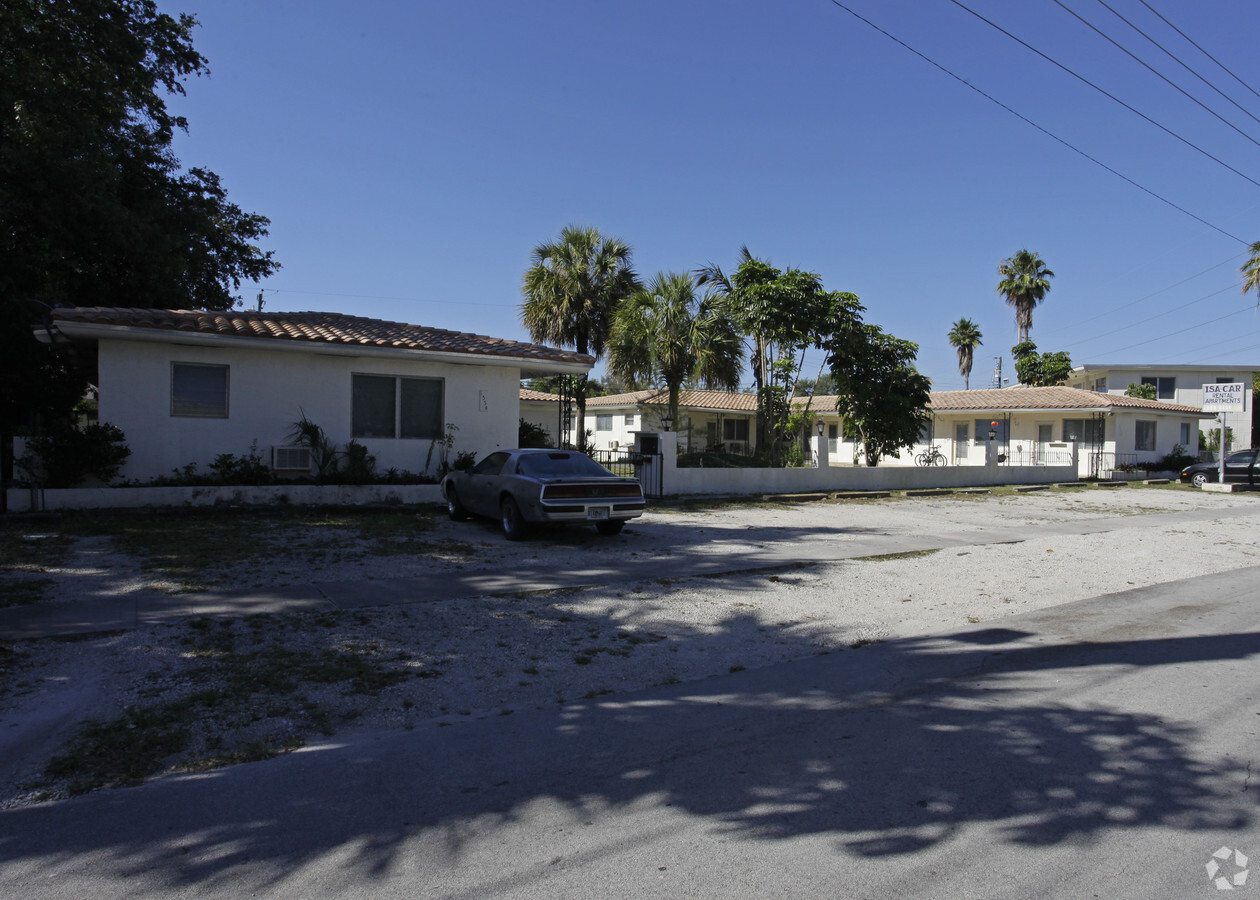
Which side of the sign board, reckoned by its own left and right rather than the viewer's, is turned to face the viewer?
front

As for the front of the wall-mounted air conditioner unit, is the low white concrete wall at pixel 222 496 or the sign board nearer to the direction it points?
the low white concrete wall

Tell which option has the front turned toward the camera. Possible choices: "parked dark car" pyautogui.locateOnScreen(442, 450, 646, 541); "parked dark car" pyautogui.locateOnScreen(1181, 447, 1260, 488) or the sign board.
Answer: the sign board

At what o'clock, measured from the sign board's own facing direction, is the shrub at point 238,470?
The shrub is roughly at 1 o'clock from the sign board.

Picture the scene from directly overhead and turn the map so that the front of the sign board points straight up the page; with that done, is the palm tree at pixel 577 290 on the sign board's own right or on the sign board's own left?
on the sign board's own right

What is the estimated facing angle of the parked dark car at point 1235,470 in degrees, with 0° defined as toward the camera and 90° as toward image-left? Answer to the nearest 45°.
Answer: approximately 90°

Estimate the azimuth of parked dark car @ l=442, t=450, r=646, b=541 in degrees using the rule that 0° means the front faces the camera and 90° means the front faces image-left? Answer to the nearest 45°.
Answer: approximately 135°

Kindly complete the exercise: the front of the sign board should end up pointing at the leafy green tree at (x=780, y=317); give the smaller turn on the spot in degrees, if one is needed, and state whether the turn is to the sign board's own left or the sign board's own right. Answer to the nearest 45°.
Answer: approximately 45° to the sign board's own right

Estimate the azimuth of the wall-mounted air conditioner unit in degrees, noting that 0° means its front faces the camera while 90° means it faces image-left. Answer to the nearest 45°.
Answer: approximately 0°
